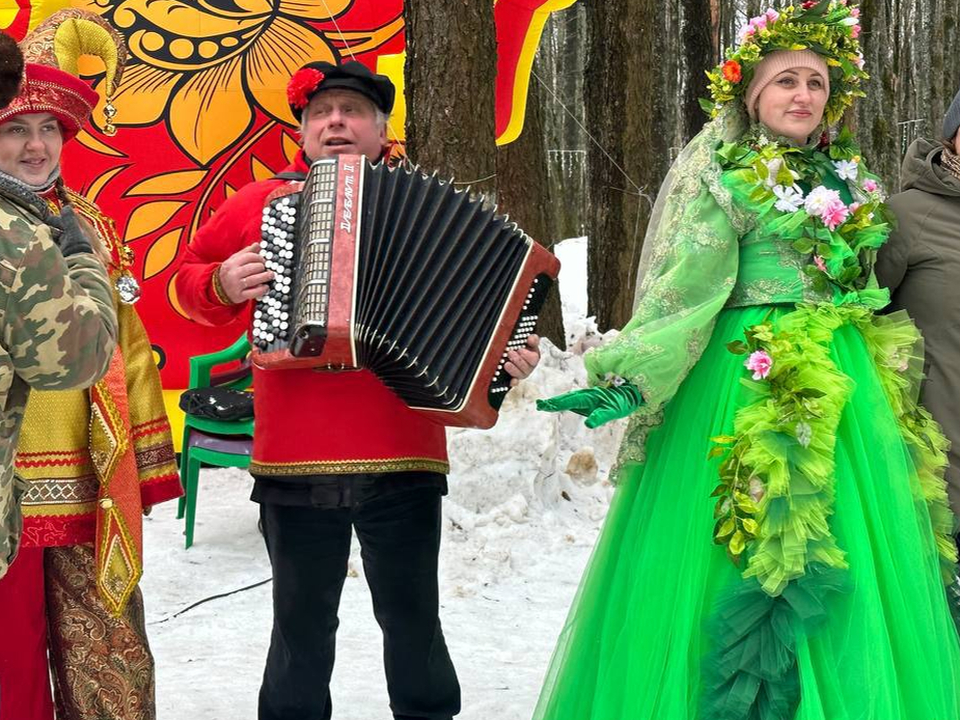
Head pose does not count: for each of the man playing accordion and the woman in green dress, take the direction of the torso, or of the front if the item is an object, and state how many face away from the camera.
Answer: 0

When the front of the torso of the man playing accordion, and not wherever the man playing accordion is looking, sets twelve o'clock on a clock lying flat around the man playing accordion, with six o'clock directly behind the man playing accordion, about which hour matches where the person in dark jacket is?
The person in dark jacket is roughly at 9 o'clock from the man playing accordion.

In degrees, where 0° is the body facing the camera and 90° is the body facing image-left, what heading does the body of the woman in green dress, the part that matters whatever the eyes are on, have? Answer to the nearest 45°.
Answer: approximately 315°

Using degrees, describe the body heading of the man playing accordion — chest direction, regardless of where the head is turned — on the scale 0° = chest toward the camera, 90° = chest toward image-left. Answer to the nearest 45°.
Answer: approximately 0°

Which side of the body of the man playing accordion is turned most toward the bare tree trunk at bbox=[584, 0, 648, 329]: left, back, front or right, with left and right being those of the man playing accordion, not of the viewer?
back

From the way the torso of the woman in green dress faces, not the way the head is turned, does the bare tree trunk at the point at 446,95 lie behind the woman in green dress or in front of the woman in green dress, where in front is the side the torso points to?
behind

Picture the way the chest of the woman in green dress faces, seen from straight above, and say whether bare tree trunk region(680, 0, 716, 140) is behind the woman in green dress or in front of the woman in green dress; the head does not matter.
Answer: behind

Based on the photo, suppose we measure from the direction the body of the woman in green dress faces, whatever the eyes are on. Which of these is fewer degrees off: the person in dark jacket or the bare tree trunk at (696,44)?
the person in dark jacket

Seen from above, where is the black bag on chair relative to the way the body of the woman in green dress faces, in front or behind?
behind
